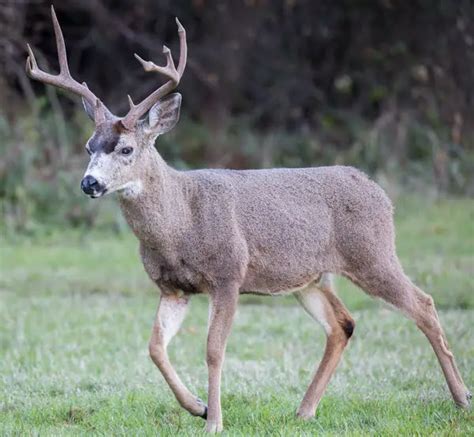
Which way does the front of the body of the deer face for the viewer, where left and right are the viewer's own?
facing the viewer and to the left of the viewer
